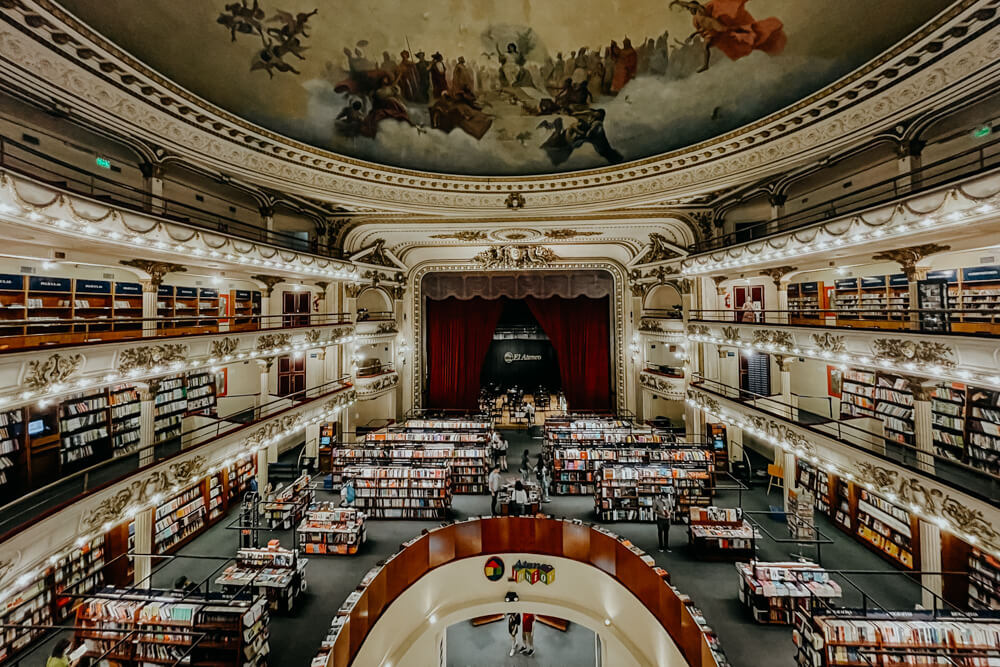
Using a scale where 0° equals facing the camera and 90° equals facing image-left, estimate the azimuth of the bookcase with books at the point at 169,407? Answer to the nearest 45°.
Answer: approximately 315°

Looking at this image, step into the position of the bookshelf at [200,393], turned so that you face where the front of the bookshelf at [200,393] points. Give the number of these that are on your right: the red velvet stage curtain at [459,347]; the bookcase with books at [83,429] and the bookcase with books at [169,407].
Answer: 2

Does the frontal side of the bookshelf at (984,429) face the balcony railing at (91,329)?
yes

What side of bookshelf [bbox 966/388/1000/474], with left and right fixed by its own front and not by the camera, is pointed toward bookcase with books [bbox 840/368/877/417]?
right

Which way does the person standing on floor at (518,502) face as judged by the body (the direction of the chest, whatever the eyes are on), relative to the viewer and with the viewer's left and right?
facing away from the viewer

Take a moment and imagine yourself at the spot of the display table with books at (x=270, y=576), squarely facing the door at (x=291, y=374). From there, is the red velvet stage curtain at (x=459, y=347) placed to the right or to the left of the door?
right

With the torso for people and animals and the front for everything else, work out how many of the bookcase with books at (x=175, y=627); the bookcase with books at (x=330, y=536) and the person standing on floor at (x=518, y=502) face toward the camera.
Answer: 2
